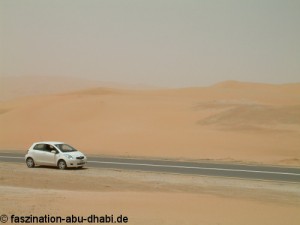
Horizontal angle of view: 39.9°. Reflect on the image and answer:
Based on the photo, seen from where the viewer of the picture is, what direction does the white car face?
facing the viewer and to the right of the viewer
